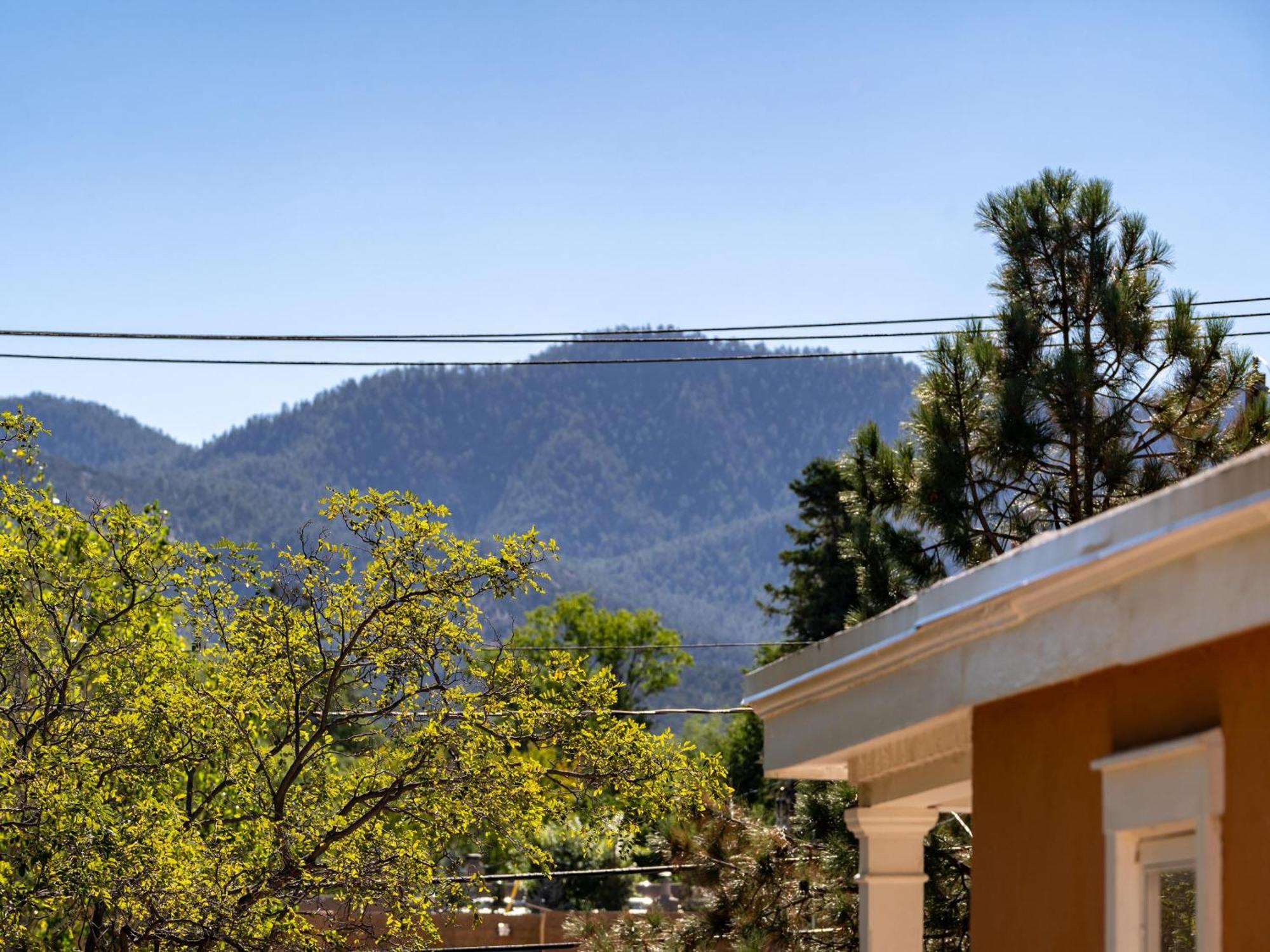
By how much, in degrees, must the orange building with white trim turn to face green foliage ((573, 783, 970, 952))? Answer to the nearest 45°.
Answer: approximately 45° to its right
